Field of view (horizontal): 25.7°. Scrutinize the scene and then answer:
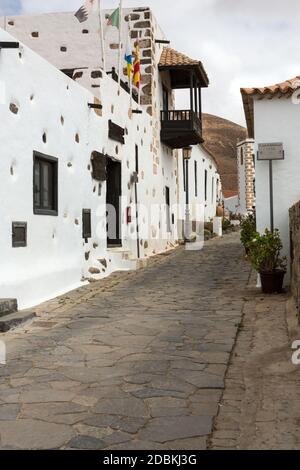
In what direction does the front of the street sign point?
toward the camera

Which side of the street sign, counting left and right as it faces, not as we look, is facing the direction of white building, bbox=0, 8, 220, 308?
right

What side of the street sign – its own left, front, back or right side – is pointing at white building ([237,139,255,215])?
back
